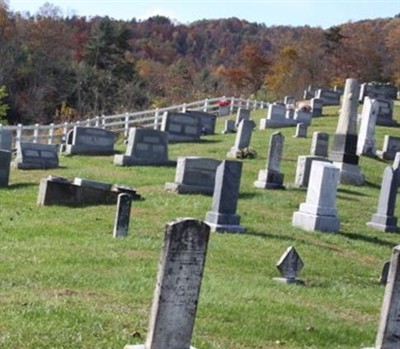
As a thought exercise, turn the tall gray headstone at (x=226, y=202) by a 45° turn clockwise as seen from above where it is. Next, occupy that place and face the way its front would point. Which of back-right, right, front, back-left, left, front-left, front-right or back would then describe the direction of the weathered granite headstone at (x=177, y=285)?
front

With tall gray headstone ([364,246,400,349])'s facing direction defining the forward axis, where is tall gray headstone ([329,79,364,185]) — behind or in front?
behind

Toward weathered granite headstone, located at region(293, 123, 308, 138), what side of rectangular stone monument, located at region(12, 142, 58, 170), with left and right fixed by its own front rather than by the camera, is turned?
left

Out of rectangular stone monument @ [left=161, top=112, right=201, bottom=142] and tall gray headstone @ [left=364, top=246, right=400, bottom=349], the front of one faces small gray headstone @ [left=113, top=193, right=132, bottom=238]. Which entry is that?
the rectangular stone monument

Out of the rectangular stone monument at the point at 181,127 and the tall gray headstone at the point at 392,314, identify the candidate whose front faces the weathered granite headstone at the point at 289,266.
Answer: the rectangular stone monument

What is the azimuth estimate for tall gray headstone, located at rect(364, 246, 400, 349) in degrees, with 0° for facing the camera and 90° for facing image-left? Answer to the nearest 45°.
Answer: approximately 315°

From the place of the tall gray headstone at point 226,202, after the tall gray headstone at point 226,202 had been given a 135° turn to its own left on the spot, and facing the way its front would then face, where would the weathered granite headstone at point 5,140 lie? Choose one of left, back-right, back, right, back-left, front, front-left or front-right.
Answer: front-left

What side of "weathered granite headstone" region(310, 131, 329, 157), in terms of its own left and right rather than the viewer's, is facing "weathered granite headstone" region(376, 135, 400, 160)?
left

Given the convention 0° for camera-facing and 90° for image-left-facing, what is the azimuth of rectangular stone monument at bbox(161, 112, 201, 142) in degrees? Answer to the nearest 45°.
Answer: approximately 0°

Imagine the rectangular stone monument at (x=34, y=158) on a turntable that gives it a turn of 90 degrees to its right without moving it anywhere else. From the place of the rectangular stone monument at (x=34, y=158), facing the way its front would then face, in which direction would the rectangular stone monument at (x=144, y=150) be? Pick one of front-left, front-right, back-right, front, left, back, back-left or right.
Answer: back-left

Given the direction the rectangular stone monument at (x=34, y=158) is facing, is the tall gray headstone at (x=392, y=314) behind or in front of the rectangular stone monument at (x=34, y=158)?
in front

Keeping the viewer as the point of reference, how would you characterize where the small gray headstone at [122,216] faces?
facing the viewer and to the right of the viewer

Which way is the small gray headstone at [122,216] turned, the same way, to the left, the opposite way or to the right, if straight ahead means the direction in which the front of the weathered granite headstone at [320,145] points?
the same way

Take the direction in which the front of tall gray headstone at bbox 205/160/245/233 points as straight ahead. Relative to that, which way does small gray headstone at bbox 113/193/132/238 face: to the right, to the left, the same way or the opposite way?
the same way

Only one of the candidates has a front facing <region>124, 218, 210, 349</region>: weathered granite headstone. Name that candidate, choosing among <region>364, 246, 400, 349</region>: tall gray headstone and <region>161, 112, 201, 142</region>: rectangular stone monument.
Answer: the rectangular stone monument

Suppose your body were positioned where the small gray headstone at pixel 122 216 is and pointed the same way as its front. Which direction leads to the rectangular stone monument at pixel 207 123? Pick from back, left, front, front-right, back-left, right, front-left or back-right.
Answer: back-left

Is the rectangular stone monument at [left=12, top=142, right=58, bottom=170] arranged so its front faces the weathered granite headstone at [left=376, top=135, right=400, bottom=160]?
no

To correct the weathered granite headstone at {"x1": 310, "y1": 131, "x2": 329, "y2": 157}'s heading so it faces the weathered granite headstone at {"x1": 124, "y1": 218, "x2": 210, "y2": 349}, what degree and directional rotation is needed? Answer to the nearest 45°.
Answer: approximately 45° to its right

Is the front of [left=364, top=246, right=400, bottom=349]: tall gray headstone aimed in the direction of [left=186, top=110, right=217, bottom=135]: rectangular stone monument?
no

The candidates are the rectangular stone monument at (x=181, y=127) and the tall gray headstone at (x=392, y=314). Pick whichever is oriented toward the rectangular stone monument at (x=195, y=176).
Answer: the rectangular stone monument at (x=181, y=127)
